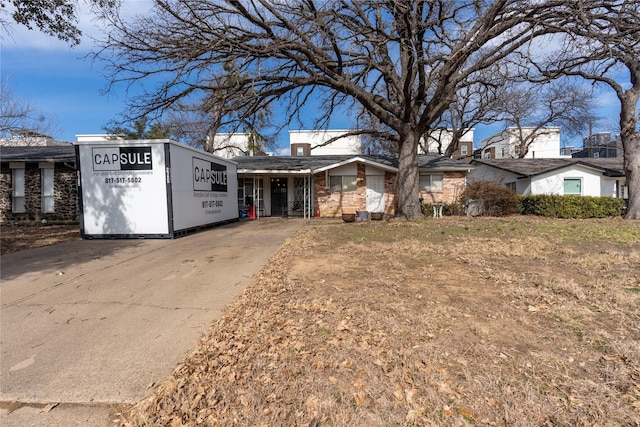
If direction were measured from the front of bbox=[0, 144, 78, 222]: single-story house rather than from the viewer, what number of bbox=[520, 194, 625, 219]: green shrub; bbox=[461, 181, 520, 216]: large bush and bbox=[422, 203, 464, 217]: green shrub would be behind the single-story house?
0

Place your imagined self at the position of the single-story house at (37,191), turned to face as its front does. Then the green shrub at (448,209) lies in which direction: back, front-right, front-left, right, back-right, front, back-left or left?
front-left

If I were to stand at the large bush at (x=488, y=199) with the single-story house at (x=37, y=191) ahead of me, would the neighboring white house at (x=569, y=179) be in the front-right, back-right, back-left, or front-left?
back-right

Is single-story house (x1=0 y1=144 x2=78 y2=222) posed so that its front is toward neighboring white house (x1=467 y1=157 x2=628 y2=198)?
no

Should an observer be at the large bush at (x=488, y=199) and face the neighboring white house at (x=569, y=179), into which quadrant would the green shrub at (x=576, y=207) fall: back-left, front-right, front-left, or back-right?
front-right

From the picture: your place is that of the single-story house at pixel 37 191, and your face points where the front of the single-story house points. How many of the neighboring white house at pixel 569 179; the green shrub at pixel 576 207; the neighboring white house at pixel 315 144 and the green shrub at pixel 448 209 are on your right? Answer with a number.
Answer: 0

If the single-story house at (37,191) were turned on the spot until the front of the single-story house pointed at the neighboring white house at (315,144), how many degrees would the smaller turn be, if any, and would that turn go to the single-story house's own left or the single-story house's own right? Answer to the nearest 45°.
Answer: approximately 90° to the single-story house's own left

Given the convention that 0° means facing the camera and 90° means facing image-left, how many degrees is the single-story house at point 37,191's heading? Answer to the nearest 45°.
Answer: approximately 0°

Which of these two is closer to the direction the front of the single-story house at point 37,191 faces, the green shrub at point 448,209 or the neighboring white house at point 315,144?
the green shrub

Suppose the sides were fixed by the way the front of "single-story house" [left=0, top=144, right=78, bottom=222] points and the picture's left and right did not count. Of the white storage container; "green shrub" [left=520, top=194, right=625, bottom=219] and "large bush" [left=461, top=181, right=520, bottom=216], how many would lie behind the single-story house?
0

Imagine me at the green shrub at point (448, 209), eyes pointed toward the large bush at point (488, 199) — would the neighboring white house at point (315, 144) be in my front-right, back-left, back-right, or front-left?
back-left

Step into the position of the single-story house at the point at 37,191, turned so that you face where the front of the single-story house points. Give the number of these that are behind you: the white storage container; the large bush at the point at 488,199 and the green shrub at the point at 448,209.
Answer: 0
